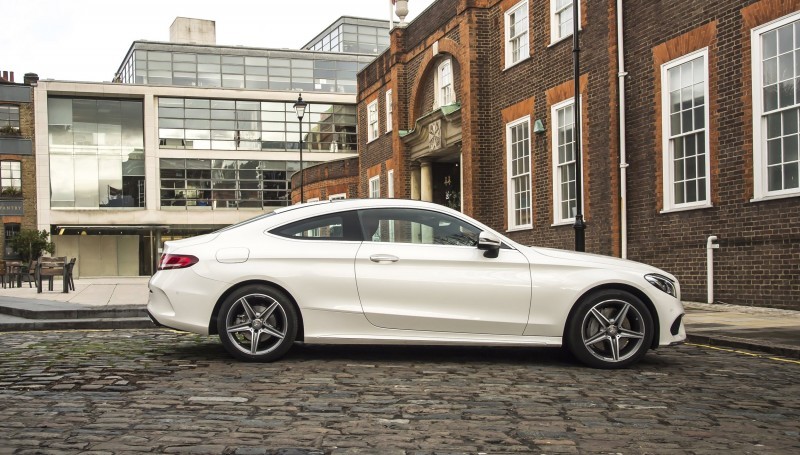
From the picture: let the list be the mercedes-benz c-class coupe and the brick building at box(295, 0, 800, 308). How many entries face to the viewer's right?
1

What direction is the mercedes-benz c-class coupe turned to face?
to the viewer's right

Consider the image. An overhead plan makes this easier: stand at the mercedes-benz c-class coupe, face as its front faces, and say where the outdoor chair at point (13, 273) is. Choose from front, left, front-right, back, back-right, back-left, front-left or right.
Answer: back-left

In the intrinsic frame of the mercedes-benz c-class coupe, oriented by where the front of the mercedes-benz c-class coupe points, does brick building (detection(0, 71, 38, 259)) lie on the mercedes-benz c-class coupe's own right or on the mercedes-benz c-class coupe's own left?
on the mercedes-benz c-class coupe's own left

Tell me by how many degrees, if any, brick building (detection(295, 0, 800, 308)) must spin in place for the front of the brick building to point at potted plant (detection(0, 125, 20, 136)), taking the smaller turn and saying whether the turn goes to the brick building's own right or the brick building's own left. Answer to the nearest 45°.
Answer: approximately 90° to the brick building's own right

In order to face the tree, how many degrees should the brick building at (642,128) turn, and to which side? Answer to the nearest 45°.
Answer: approximately 90° to its right

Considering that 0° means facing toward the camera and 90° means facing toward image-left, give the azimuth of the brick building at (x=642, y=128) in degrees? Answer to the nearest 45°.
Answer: approximately 45°

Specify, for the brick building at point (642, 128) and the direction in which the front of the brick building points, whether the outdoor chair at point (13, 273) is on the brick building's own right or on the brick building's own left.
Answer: on the brick building's own right

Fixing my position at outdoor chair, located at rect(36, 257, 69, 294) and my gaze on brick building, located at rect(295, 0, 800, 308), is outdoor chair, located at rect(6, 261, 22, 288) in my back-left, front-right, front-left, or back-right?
back-left

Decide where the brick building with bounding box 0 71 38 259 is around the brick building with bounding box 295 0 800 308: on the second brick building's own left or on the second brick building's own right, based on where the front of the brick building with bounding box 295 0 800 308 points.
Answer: on the second brick building's own right

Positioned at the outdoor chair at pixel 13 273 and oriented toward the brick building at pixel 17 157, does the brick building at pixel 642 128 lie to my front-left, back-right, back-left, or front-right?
back-right

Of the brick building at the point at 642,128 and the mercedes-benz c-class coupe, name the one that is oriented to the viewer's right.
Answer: the mercedes-benz c-class coupe
